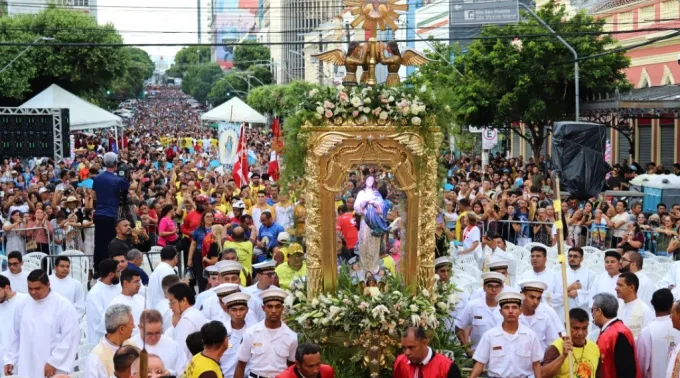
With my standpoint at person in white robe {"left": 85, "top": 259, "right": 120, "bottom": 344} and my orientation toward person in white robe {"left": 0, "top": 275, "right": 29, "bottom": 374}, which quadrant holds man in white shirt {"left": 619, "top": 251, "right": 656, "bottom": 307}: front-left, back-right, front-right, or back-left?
back-left

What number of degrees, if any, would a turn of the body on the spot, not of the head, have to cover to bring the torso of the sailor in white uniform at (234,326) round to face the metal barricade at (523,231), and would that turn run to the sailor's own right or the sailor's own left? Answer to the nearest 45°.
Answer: approximately 135° to the sailor's own left

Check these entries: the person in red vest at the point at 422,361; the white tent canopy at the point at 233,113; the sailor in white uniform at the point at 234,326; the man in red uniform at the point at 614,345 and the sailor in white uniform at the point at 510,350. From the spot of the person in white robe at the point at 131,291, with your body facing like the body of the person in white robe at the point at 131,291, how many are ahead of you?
4

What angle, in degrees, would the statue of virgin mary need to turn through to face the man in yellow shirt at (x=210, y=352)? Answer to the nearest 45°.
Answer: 0° — it already faces them

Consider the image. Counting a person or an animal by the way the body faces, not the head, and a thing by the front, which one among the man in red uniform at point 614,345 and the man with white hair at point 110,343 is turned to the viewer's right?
the man with white hair

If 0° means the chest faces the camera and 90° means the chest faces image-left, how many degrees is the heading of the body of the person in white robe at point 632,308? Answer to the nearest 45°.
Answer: approximately 45°
